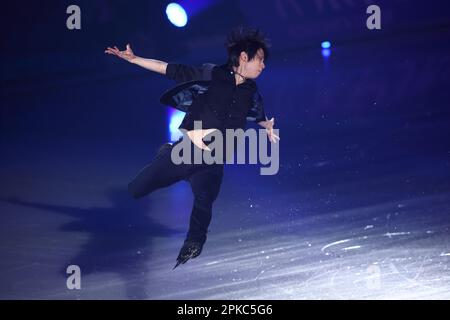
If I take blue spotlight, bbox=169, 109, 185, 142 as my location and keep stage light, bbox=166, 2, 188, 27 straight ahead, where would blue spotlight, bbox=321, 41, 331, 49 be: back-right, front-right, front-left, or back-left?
front-right

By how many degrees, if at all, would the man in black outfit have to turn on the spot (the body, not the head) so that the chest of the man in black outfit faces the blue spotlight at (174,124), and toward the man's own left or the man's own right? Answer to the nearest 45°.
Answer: approximately 135° to the man's own left

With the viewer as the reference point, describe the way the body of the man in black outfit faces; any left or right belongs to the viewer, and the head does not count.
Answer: facing the viewer and to the right of the viewer

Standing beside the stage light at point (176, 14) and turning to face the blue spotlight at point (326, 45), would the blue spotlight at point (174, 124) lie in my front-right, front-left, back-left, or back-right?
back-right

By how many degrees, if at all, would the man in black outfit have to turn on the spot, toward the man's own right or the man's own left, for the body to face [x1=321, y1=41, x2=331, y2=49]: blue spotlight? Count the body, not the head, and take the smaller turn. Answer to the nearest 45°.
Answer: approximately 135° to the man's own left

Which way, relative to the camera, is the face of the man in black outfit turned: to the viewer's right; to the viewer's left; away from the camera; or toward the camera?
to the viewer's right

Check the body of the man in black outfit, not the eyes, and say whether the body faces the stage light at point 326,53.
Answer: no
